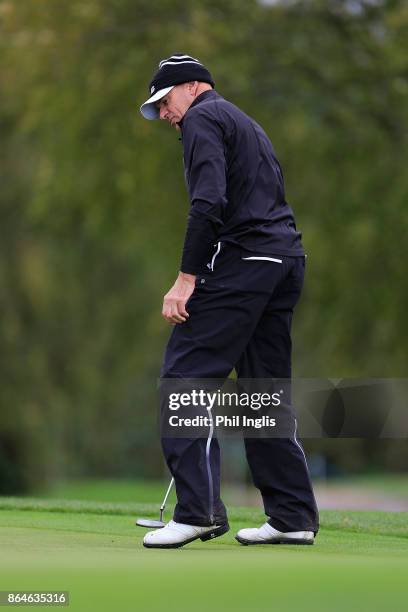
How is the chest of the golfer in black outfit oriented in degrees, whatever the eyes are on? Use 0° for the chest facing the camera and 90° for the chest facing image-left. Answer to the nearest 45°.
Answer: approximately 135°
